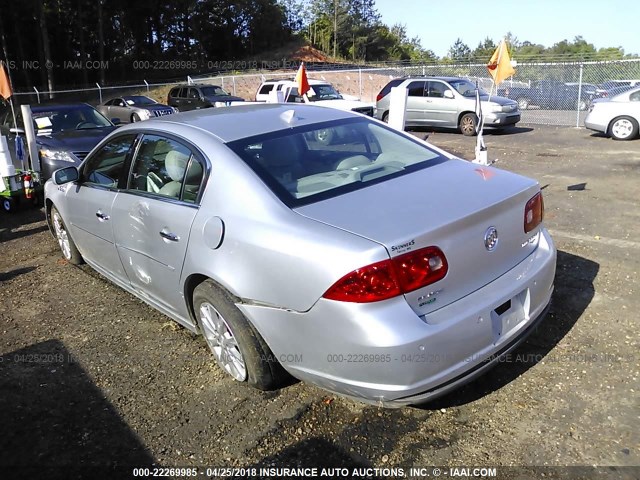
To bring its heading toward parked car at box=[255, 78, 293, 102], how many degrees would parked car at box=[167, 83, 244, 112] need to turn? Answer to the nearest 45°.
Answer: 0° — it already faces it

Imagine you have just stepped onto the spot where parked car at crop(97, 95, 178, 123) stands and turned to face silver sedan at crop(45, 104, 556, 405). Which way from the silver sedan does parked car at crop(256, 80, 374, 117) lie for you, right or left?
left

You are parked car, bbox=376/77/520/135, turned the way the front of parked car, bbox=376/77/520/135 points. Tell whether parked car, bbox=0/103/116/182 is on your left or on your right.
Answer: on your right

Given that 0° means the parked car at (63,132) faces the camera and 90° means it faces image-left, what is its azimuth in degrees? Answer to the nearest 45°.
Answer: approximately 315°

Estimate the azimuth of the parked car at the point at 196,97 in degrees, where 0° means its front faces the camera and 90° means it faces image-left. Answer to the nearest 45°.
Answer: approximately 315°

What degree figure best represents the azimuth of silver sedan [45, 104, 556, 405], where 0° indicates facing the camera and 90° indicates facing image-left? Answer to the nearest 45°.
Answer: approximately 135°

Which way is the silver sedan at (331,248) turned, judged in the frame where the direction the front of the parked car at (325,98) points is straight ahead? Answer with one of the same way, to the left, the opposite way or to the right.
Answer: the opposite way

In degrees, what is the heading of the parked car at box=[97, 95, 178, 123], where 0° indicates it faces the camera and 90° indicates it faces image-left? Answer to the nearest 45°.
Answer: approximately 315°

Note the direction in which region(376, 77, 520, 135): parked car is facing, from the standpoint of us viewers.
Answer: facing the viewer and to the right of the viewer
